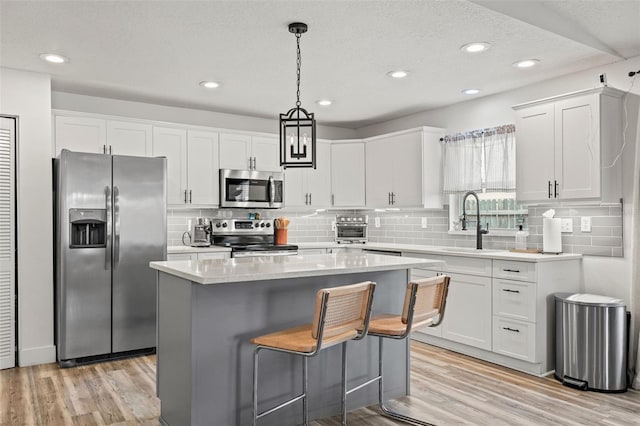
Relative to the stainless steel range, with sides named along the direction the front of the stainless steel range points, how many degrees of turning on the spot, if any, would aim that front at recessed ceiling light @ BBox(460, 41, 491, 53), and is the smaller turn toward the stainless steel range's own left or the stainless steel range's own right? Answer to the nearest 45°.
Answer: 0° — it already faces it

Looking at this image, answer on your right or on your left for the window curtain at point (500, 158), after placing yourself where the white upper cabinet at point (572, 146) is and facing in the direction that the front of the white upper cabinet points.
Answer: on your right

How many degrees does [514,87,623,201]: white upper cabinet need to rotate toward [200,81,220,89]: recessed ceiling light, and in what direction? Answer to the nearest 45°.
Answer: approximately 45° to its right

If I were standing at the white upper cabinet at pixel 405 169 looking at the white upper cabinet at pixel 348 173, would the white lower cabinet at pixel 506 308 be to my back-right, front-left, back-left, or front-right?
back-left

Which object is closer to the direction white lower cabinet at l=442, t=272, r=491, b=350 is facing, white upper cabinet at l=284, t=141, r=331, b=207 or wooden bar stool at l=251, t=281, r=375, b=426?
the wooden bar stool
